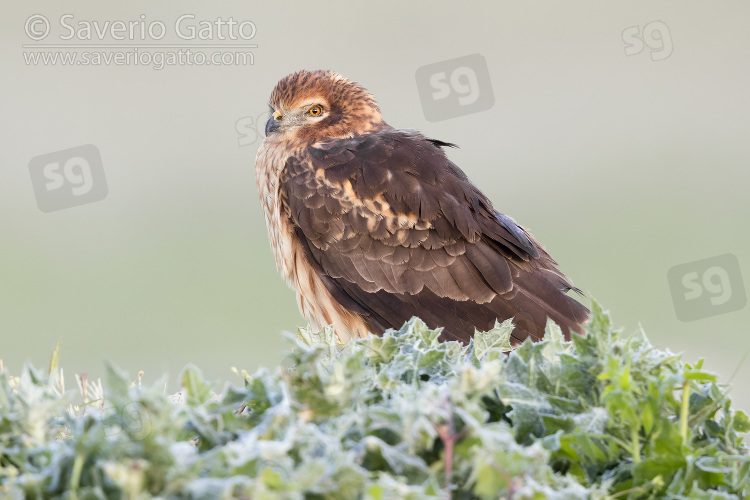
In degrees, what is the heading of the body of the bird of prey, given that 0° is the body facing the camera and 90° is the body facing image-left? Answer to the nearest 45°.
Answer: approximately 90°
